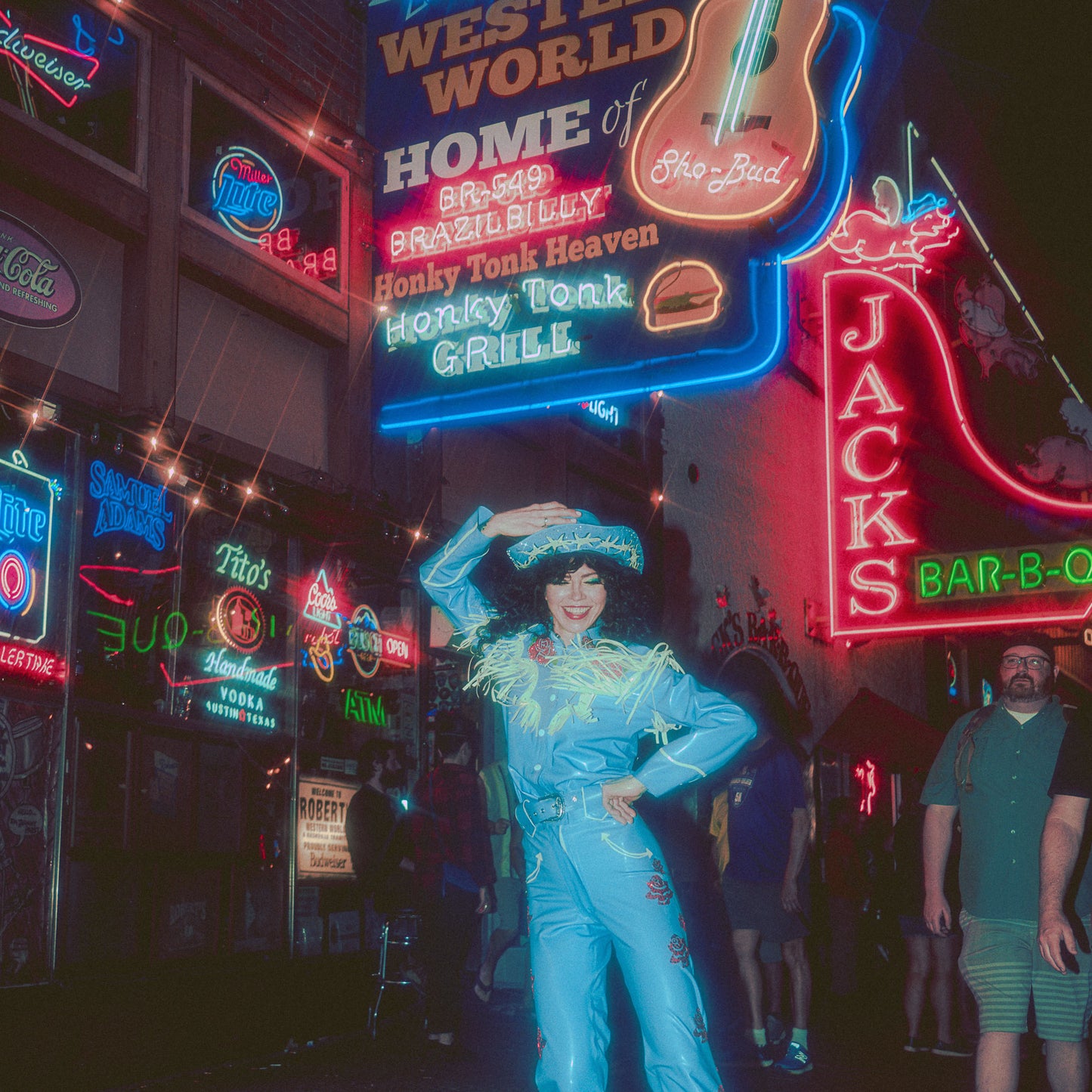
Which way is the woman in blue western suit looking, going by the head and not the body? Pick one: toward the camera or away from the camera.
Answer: toward the camera

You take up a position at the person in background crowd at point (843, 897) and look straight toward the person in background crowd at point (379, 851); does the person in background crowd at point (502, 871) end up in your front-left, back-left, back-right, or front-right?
front-right

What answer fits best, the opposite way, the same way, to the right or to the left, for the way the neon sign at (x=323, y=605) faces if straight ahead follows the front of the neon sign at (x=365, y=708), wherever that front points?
the same way

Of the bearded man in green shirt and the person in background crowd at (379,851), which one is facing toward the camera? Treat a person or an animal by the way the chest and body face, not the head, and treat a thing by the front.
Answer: the bearded man in green shirt

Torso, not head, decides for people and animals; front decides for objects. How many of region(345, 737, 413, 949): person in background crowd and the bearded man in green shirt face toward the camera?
1

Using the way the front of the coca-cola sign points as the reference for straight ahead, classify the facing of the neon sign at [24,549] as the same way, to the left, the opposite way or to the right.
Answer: the same way

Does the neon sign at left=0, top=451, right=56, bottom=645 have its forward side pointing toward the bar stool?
no

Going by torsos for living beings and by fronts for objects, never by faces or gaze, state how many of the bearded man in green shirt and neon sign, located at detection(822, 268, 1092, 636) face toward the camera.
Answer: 2

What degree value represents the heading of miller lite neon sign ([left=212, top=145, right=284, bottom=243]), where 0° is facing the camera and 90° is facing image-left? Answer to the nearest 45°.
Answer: approximately 315°

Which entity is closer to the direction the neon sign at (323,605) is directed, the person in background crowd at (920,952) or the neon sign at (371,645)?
the person in background crowd

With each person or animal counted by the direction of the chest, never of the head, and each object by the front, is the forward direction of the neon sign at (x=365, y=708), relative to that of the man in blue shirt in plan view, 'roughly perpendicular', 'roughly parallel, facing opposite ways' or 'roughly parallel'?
roughly perpendicular

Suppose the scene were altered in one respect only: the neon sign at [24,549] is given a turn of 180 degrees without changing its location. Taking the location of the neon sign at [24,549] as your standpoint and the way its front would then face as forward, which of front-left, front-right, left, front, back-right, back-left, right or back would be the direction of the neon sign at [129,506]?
right

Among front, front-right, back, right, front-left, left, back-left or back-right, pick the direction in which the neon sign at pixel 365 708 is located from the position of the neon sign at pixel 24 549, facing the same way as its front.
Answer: left

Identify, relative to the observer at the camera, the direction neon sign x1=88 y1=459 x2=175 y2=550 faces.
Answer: facing the viewer and to the right of the viewer

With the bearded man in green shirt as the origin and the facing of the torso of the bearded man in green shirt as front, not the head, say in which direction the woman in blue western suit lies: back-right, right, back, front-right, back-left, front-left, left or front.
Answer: front-right

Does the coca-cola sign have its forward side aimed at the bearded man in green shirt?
yes
